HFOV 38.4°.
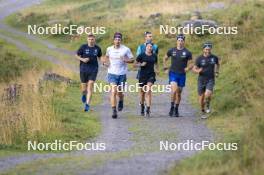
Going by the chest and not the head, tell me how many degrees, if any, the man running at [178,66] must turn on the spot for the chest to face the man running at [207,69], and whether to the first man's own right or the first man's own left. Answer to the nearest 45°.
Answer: approximately 90° to the first man's own left

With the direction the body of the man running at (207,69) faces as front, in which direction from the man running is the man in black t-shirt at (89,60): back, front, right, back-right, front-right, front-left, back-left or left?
right

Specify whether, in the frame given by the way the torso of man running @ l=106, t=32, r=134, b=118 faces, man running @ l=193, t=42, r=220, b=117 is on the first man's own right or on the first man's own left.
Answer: on the first man's own left

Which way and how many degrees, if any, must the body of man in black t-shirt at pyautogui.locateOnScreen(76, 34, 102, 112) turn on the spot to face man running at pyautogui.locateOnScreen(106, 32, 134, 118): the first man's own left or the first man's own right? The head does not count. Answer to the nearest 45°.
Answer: approximately 45° to the first man's own left

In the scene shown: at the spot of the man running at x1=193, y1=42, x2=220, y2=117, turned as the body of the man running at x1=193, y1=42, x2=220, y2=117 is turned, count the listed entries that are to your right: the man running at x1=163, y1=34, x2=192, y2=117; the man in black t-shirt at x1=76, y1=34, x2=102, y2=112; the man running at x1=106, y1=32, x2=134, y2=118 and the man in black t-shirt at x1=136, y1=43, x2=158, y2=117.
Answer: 4

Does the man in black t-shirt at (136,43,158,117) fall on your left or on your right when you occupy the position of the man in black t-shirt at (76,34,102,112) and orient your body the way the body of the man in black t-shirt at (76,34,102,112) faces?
on your left

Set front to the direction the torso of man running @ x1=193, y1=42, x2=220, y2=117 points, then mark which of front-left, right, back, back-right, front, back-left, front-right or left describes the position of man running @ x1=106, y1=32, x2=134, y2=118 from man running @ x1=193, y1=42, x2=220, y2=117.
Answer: right

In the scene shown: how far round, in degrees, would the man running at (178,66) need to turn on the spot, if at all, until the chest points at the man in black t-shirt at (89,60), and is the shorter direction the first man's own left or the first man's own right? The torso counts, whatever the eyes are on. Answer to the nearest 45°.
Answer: approximately 90° to the first man's own right

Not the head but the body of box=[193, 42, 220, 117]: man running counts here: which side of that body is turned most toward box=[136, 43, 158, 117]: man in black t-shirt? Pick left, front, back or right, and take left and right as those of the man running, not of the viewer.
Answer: right

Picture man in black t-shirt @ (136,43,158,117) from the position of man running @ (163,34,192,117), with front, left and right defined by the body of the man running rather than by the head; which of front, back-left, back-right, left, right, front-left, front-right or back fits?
right
